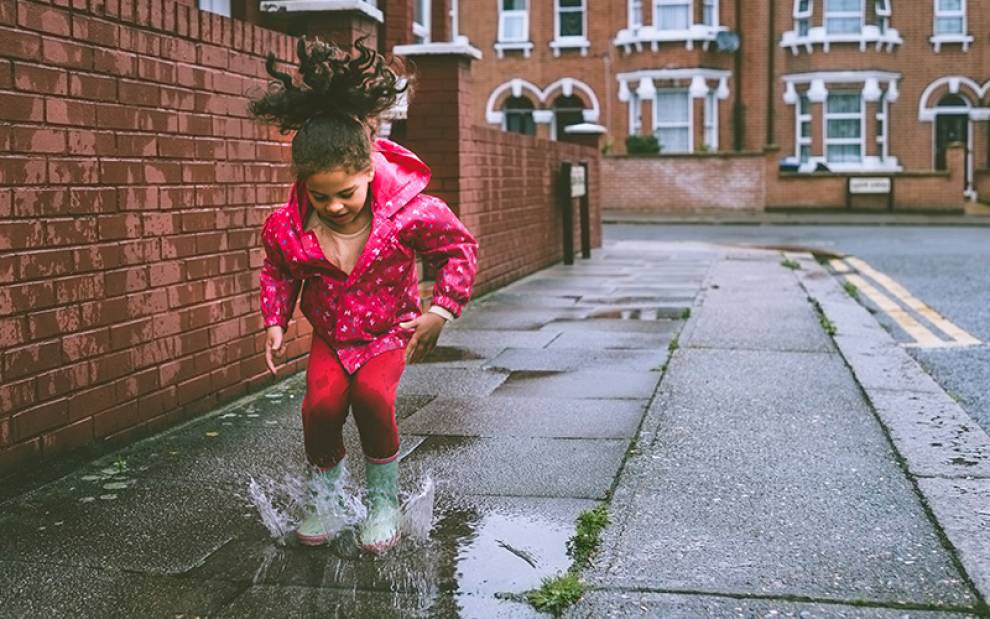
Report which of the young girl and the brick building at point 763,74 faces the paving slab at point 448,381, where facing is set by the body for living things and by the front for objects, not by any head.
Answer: the brick building

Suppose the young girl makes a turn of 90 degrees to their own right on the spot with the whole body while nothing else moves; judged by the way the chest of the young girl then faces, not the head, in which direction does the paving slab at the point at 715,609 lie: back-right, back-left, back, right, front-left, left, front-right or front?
back-left

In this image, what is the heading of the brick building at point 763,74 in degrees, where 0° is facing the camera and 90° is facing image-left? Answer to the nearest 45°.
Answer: approximately 0°

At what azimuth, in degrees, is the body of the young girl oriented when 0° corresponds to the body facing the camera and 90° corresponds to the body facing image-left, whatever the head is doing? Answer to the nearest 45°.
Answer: approximately 0°

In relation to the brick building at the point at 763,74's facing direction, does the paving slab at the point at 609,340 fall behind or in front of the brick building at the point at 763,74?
in front

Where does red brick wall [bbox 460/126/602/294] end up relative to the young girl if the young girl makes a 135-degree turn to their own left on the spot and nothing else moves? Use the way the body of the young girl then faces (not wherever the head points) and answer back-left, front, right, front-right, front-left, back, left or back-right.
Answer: front-left

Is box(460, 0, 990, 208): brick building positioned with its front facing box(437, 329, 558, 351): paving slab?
yes

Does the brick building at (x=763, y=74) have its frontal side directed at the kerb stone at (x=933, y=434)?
yes

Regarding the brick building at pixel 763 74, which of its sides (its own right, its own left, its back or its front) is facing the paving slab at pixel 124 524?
front

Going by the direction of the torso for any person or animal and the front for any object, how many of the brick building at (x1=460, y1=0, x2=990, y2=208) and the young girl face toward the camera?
2
